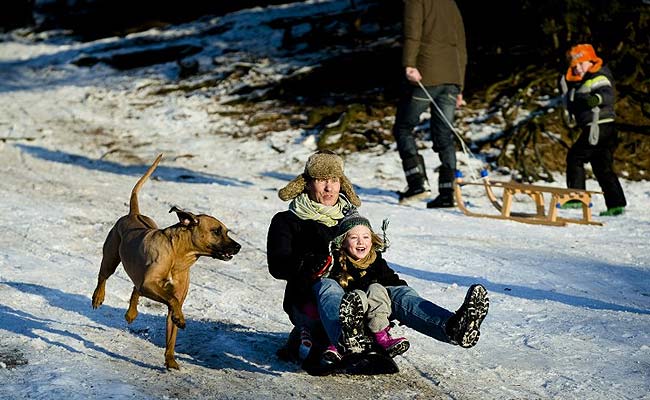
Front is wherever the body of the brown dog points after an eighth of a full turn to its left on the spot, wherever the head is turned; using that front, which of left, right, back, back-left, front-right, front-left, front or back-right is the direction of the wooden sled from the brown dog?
front-left

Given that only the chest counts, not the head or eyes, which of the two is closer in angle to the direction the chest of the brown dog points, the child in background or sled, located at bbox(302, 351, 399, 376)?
the sled

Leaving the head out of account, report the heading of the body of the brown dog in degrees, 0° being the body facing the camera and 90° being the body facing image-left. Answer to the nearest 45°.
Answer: approximately 315°

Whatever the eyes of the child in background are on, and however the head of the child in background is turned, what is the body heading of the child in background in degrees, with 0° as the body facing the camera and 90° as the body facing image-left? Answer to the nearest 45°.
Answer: approximately 45°

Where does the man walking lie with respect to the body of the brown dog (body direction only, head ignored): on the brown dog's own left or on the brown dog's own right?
on the brown dog's own left

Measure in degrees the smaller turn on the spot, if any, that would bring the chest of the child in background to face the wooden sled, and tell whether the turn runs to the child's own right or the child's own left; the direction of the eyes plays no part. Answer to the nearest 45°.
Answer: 0° — they already face it

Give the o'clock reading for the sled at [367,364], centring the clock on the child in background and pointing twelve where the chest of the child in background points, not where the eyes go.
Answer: The sled is roughly at 11 o'clock from the child in background.

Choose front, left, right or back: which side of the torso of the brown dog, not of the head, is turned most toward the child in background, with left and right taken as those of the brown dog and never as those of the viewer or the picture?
left
